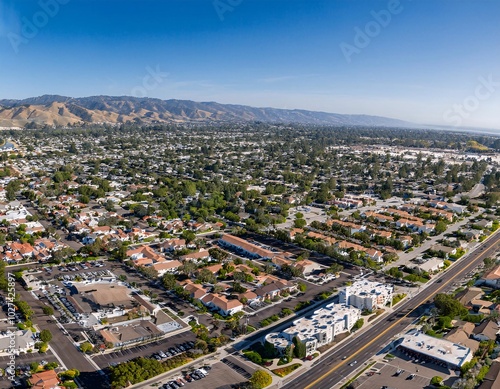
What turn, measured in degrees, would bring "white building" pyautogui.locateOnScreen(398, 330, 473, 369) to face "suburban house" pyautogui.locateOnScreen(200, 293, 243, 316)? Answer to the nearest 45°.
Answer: approximately 45° to its right

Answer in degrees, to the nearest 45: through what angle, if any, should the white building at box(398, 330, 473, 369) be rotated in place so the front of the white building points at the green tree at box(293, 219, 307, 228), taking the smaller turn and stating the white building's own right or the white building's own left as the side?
approximately 90° to the white building's own right

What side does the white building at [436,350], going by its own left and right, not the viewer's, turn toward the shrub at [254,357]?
front

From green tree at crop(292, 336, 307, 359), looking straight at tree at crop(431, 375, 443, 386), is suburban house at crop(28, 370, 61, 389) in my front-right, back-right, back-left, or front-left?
back-right

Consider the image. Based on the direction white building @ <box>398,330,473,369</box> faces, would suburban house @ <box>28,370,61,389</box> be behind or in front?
in front

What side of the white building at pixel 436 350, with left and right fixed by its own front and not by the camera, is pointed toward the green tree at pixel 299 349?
front

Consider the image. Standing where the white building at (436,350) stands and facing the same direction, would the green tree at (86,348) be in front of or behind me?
in front

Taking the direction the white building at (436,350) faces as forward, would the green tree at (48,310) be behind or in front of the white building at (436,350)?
in front
